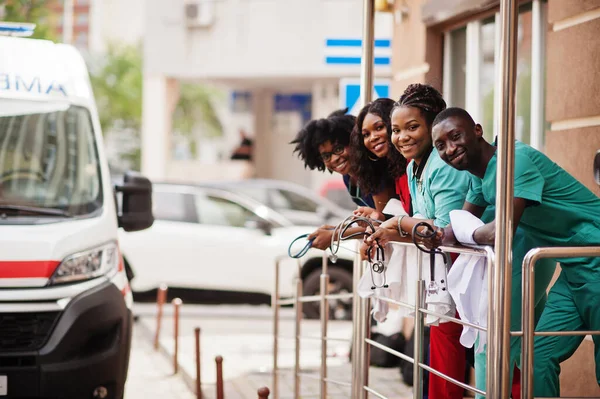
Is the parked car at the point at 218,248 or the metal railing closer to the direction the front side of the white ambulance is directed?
the metal railing

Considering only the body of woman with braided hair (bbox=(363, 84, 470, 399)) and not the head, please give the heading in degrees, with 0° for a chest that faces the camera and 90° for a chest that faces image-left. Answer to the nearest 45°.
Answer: approximately 45°
